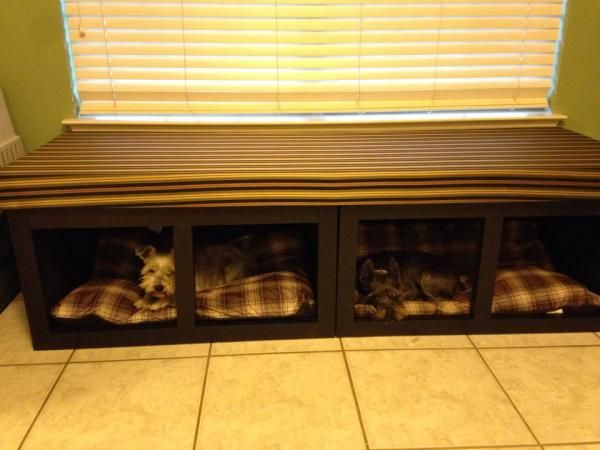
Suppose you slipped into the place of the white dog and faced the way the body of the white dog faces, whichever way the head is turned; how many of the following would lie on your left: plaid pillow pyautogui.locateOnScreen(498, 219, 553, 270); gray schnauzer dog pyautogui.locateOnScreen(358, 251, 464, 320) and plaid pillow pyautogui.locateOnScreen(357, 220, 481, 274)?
3

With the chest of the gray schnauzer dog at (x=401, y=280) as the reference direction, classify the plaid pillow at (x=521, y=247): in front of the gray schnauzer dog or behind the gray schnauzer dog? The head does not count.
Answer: behind

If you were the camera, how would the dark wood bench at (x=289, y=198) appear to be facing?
facing the viewer

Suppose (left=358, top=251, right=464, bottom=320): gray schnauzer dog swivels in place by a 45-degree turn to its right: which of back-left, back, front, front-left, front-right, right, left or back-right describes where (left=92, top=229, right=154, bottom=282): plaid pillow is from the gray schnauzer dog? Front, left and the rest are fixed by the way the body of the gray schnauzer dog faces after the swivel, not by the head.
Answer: front

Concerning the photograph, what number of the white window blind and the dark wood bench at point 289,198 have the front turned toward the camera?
2

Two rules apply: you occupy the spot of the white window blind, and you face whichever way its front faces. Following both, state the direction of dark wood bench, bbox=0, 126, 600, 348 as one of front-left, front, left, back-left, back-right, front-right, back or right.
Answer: front

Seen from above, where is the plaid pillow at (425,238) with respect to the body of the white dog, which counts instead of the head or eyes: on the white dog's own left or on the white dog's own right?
on the white dog's own left

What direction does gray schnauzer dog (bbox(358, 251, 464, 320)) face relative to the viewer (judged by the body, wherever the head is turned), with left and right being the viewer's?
facing the viewer and to the left of the viewer

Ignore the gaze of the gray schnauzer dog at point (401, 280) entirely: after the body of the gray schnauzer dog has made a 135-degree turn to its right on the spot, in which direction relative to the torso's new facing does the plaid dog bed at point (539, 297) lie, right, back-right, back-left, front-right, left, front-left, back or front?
right
